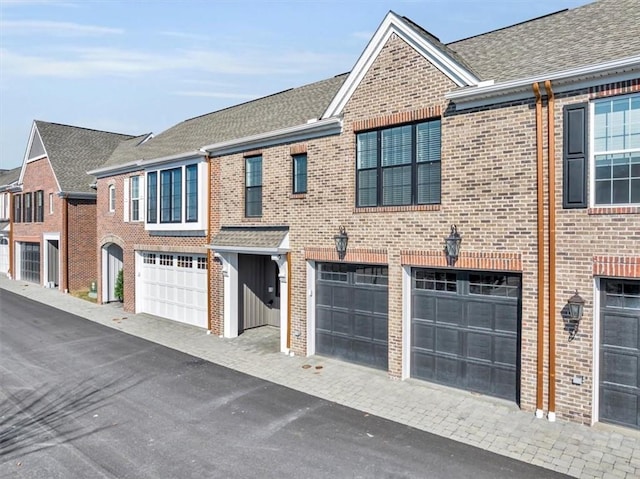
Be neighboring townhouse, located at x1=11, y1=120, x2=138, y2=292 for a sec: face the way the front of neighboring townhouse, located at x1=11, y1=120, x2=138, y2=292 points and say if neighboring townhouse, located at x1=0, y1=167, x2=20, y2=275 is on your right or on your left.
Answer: on your right

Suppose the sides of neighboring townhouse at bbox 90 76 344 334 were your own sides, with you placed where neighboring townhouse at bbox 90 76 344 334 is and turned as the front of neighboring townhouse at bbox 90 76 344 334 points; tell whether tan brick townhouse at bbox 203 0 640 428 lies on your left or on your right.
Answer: on your left

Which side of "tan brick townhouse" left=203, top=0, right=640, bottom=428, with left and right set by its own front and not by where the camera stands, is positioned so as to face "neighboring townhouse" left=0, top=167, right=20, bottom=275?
right

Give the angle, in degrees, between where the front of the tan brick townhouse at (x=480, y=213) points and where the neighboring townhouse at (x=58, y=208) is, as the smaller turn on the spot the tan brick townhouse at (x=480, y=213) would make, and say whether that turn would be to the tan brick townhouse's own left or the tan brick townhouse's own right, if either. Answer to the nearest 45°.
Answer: approximately 90° to the tan brick townhouse's own right

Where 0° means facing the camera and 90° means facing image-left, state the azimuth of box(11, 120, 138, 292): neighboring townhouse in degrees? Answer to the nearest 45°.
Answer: approximately 45°

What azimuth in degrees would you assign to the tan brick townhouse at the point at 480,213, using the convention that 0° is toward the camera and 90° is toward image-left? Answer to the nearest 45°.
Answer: approximately 45°

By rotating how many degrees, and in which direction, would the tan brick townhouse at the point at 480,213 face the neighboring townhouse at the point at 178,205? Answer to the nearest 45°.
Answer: approximately 90° to its right

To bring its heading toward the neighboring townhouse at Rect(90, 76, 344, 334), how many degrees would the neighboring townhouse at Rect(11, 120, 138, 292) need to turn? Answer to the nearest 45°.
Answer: approximately 45° to its left

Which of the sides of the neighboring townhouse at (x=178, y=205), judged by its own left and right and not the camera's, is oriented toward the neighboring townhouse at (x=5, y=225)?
right
